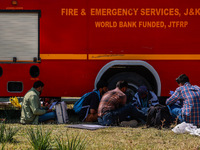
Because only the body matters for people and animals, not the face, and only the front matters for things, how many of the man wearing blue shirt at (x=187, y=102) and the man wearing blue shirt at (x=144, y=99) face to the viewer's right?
0

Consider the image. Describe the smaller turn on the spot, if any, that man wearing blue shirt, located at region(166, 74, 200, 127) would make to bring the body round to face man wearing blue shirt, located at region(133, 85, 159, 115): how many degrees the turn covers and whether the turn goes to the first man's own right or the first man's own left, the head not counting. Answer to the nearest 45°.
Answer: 0° — they already face them

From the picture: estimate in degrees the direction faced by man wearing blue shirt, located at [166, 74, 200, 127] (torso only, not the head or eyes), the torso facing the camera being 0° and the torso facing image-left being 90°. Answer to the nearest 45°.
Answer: approximately 135°
